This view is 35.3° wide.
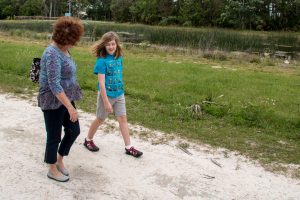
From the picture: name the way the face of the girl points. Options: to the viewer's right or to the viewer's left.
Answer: to the viewer's left

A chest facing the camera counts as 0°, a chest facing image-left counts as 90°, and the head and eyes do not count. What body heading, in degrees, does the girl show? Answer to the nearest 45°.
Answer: approximately 315°

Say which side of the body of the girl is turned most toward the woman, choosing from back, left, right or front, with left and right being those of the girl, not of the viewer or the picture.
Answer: right
